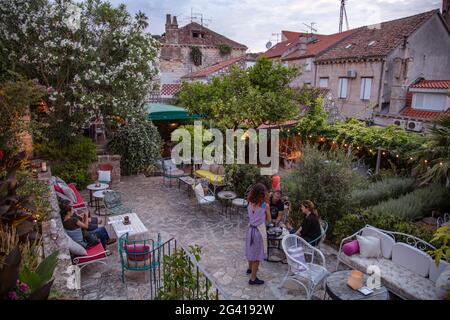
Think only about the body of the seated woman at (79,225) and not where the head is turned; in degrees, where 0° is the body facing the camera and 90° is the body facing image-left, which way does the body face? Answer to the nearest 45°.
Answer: approximately 270°

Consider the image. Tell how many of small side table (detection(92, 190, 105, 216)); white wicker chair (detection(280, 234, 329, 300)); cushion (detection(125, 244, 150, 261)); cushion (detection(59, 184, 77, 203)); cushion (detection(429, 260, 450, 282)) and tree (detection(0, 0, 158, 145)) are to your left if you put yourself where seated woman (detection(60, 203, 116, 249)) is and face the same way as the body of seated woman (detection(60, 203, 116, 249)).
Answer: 3

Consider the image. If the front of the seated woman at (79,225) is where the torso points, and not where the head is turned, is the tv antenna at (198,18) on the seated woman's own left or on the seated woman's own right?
on the seated woman's own left

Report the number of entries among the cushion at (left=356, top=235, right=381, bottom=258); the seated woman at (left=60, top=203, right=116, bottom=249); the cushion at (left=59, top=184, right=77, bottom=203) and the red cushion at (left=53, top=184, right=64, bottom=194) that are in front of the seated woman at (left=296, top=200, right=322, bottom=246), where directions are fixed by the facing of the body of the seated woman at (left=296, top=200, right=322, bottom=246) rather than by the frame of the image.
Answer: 3

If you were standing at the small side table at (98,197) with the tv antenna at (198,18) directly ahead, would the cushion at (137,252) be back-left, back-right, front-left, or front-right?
back-right
